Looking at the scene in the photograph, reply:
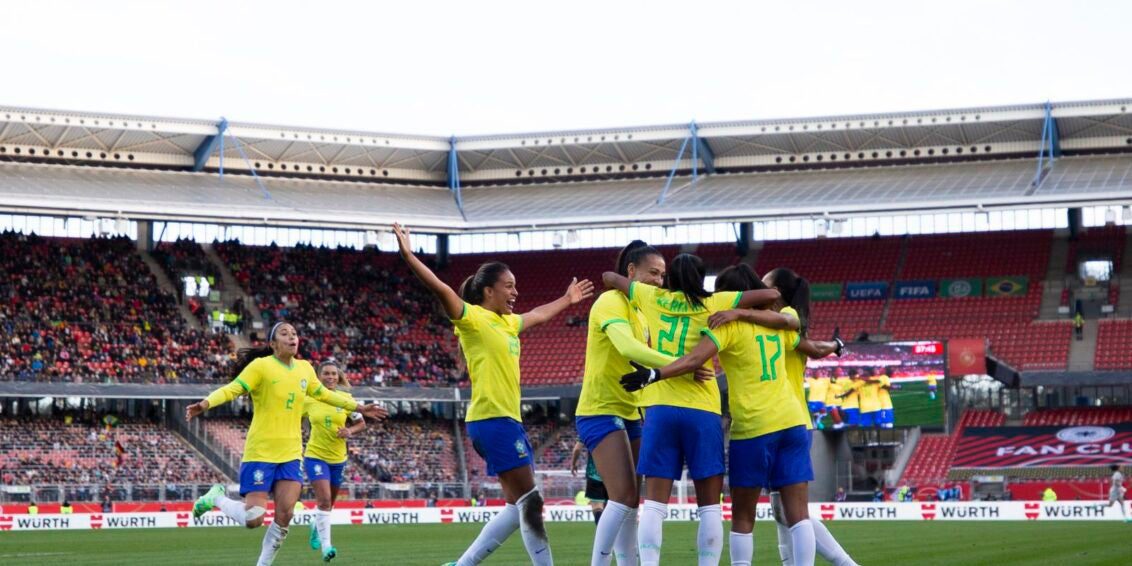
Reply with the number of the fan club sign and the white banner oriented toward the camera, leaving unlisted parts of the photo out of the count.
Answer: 2

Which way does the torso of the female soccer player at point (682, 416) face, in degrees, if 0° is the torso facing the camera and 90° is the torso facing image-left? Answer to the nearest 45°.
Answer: approximately 180°

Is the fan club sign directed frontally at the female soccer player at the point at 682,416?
yes

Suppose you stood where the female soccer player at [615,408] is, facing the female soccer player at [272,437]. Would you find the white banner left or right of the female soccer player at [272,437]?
right

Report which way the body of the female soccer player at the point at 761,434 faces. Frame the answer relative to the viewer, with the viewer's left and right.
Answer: facing away from the viewer and to the left of the viewer

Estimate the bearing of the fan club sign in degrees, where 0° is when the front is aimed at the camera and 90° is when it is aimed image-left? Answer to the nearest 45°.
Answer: approximately 0°

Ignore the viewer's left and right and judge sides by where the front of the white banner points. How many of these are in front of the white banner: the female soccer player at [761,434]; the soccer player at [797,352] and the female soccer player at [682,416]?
3
